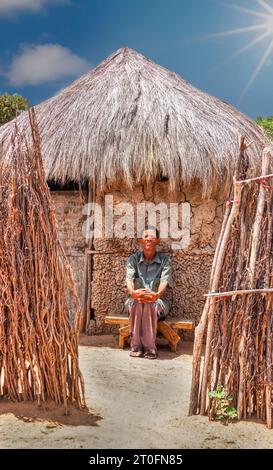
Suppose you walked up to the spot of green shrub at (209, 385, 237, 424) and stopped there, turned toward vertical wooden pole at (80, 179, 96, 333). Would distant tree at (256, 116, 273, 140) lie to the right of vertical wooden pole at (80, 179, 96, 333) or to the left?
right

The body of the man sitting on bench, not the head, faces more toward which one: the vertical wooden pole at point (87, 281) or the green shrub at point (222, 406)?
the green shrub

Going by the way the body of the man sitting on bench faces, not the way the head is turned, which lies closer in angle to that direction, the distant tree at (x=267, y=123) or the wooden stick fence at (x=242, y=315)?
the wooden stick fence

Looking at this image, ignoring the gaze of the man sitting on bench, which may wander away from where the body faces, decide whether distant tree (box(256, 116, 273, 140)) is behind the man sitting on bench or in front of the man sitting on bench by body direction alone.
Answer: behind

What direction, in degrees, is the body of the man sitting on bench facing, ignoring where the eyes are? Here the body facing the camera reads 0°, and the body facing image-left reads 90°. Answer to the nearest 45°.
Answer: approximately 0°

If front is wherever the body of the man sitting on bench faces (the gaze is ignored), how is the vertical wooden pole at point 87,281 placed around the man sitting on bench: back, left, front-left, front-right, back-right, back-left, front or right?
back-right

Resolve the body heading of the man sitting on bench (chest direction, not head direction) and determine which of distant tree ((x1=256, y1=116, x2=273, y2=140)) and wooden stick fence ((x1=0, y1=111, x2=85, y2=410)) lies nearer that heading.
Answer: the wooden stick fence

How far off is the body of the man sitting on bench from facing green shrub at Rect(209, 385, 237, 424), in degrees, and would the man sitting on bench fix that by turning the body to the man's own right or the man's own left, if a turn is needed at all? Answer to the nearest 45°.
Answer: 0° — they already face it
